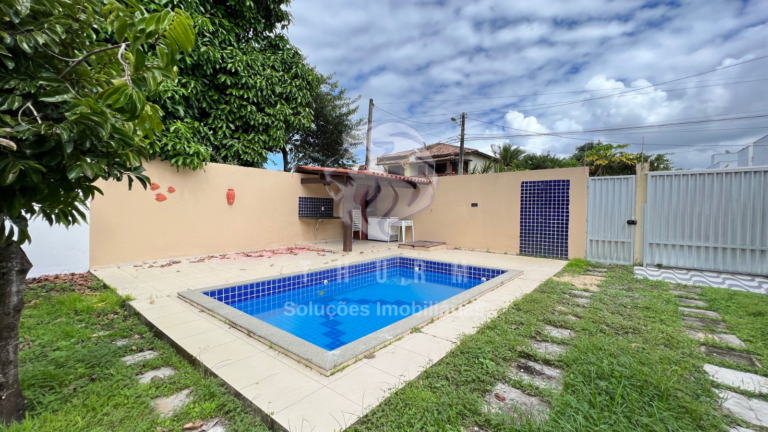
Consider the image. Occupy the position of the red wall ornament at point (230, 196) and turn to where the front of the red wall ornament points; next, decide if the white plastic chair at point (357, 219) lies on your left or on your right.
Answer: on your left

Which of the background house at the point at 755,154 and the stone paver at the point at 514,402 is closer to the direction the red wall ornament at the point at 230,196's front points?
the stone paver

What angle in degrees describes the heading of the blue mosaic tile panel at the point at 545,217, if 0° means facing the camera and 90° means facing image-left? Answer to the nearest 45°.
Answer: approximately 0°

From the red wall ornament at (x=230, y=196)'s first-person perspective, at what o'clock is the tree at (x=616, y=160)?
The tree is roughly at 9 o'clock from the red wall ornament.

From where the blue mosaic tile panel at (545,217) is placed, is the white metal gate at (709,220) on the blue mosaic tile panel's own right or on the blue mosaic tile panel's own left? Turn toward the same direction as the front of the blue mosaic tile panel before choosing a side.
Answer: on the blue mosaic tile panel's own left

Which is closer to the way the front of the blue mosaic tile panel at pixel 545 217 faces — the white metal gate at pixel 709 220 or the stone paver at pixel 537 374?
the stone paver

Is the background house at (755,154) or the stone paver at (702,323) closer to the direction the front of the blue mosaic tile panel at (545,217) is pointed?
the stone paver

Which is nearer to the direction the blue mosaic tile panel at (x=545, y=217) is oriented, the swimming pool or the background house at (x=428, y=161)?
the swimming pool

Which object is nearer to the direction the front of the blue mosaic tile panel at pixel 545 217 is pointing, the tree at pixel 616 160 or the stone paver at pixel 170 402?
the stone paver

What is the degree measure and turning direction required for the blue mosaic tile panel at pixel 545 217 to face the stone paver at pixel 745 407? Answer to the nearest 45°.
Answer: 0° — it already faces it

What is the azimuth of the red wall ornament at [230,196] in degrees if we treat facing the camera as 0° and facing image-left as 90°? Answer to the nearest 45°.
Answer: approximately 0°
